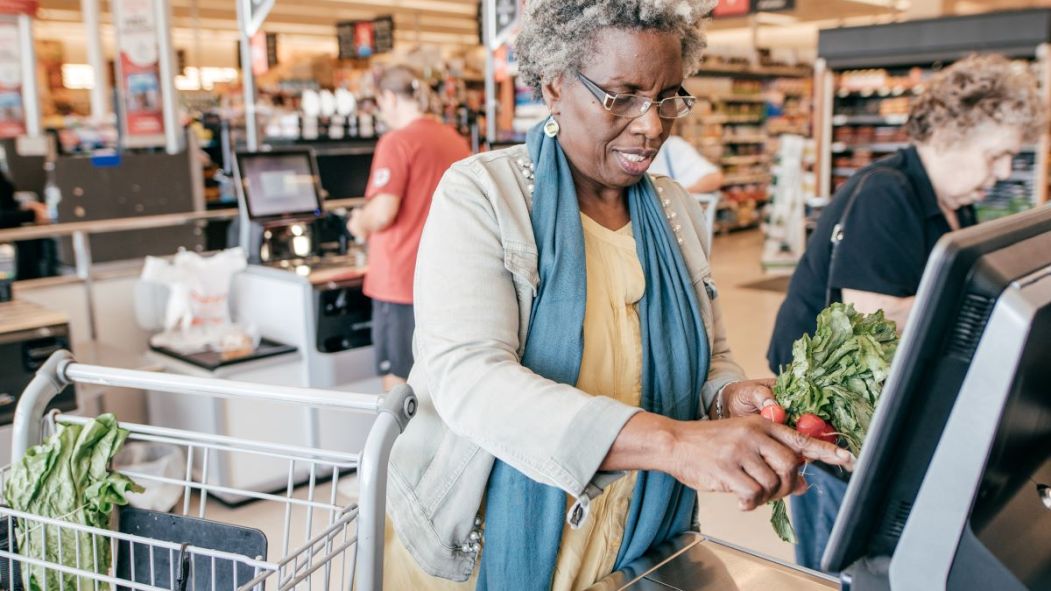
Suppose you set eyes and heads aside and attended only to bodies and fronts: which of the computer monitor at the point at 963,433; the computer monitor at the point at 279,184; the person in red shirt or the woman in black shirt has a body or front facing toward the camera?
the computer monitor at the point at 279,184

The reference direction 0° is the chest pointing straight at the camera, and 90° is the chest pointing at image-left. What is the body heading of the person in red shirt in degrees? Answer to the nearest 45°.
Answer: approximately 135°

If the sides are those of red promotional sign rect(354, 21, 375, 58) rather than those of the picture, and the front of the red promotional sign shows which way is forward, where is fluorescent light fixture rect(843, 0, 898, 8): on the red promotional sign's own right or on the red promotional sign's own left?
on the red promotional sign's own left

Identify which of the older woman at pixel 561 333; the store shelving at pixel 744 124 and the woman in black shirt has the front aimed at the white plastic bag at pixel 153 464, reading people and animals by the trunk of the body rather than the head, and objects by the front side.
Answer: the store shelving

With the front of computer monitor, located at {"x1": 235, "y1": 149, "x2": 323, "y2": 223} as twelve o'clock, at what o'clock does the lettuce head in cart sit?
The lettuce head in cart is roughly at 12 o'clock from the computer monitor.

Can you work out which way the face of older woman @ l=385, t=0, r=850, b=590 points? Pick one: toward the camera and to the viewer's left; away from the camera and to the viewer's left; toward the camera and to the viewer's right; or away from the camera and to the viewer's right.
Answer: toward the camera and to the viewer's right

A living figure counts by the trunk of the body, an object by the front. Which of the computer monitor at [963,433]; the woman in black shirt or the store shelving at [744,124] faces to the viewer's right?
the woman in black shirt

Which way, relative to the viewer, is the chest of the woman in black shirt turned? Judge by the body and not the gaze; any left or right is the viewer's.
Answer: facing to the right of the viewer
